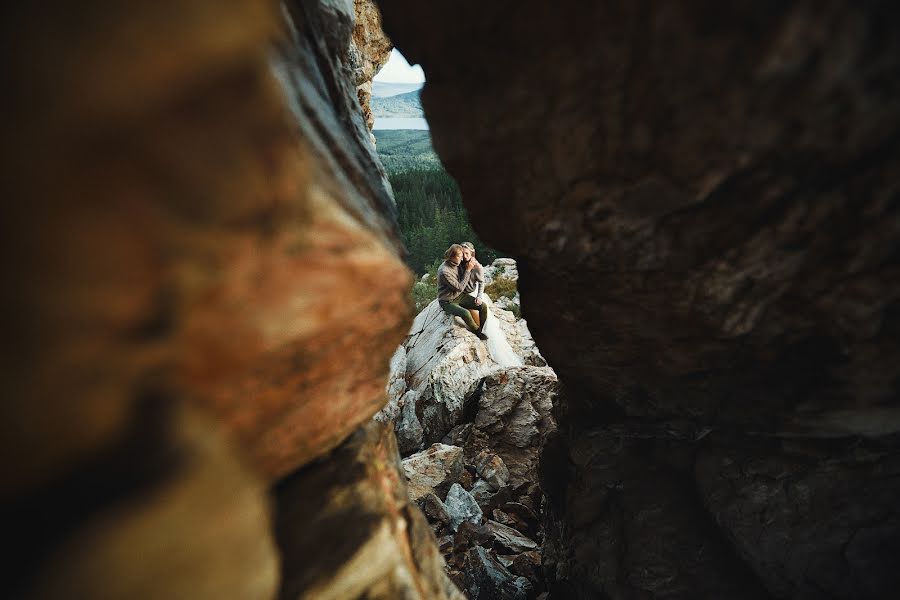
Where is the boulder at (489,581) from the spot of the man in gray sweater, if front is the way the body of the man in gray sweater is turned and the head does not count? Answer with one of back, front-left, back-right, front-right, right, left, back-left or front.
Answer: right

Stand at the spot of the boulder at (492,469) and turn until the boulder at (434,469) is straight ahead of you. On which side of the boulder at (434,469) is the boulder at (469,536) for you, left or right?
left

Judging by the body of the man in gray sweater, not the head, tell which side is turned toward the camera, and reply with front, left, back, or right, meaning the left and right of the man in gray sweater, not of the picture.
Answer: right

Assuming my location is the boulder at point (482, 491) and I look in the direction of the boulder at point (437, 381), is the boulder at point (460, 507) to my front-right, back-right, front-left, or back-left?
back-left

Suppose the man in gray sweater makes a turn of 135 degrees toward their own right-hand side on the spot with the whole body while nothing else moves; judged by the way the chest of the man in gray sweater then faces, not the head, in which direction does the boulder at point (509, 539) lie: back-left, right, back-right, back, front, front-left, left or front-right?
front-left
